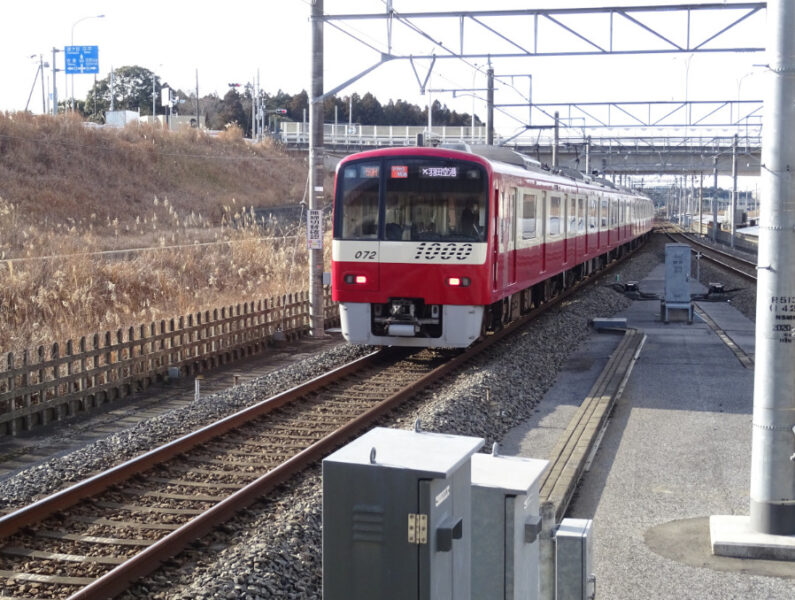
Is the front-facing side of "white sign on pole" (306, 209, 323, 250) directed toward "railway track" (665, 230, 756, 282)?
no

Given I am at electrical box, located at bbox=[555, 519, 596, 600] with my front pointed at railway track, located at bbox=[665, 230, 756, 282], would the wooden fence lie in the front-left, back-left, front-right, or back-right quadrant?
front-left

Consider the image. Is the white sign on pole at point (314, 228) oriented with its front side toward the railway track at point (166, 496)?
yes

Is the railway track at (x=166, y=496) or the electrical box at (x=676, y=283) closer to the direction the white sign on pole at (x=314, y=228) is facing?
the railway track

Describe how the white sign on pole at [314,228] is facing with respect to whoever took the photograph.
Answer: facing the viewer

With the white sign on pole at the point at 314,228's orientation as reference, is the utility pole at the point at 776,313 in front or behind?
in front

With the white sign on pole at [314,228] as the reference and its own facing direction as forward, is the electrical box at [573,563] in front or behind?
in front

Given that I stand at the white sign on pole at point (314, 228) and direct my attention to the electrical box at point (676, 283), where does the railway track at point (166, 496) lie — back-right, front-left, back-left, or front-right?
back-right

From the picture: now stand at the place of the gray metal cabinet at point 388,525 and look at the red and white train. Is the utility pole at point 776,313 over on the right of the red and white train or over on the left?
right

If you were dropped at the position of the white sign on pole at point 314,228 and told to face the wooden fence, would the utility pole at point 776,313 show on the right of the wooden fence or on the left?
left

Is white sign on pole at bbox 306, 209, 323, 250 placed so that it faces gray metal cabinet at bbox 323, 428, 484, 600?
yes

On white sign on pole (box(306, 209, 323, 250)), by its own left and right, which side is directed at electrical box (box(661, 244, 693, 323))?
left
